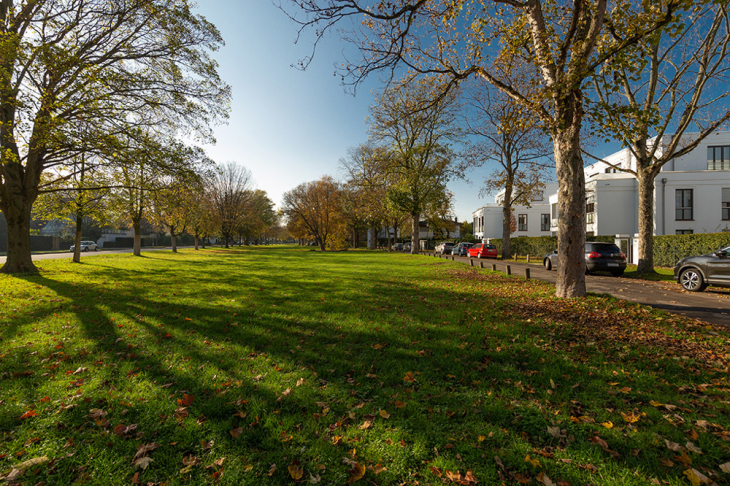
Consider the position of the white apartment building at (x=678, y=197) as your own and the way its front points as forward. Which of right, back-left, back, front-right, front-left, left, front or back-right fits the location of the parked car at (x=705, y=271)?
left

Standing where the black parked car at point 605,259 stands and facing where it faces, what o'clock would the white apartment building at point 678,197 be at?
The white apartment building is roughly at 2 o'clock from the black parked car.

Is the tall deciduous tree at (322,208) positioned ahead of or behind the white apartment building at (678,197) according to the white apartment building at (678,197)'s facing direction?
ahead

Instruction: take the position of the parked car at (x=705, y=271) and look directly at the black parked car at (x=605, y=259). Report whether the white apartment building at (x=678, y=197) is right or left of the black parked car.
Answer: right

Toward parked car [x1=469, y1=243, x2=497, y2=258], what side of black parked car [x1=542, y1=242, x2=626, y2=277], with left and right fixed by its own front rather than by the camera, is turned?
front

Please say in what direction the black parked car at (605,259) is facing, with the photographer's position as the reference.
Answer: facing away from the viewer and to the left of the viewer

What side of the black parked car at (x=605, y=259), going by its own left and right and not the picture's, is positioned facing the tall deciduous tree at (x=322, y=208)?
front

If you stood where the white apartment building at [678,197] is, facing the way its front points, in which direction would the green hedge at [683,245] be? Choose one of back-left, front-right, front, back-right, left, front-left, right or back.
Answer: left

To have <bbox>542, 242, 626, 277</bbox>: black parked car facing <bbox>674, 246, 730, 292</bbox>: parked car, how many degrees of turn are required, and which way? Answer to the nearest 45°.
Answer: approximately 180°

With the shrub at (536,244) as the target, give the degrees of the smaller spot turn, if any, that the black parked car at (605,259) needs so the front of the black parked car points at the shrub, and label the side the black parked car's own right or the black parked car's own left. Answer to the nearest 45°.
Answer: approximately 45° to the black parked car's own right

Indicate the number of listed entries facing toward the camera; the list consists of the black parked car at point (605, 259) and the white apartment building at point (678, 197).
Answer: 0

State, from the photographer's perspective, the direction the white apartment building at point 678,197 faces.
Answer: facing to the left of the viewer
